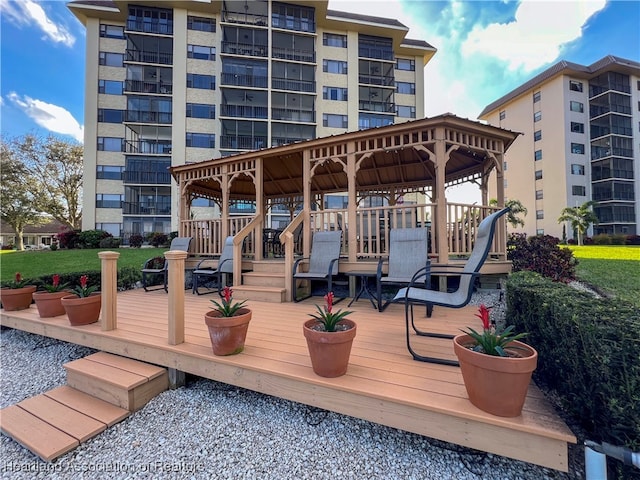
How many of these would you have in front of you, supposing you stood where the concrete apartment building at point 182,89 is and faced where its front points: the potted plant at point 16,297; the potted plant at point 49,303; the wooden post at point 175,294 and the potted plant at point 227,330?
4

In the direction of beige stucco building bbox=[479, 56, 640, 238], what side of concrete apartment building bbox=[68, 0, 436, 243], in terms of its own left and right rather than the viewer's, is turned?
left

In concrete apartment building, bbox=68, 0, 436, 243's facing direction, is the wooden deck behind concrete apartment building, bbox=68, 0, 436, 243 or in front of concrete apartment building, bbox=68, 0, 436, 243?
in front

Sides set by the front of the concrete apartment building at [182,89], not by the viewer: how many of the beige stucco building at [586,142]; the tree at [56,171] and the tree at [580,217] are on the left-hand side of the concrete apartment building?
2

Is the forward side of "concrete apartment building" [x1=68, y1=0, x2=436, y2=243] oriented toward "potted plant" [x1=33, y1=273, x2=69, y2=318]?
yes

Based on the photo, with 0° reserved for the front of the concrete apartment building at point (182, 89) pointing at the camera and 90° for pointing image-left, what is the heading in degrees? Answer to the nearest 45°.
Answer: approximately 0°

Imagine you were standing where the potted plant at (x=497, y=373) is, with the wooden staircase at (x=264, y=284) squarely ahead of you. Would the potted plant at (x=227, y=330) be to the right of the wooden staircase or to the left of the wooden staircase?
left

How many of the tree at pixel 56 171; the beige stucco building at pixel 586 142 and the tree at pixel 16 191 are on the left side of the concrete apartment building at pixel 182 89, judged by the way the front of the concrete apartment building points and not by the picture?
1

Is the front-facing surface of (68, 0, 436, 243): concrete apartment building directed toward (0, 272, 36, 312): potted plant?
yes

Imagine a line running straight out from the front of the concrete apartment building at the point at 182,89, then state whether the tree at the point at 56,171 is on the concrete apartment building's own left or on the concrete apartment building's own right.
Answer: on the concrete apartment building's own right

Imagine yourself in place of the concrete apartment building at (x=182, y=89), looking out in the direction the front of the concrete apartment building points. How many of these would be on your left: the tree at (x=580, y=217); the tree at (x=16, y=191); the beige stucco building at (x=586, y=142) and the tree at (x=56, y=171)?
2

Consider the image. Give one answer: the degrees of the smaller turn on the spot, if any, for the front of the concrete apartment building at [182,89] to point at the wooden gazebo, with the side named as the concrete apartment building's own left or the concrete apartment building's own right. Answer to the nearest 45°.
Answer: approximately 45° to the concrete apartment building's own left
